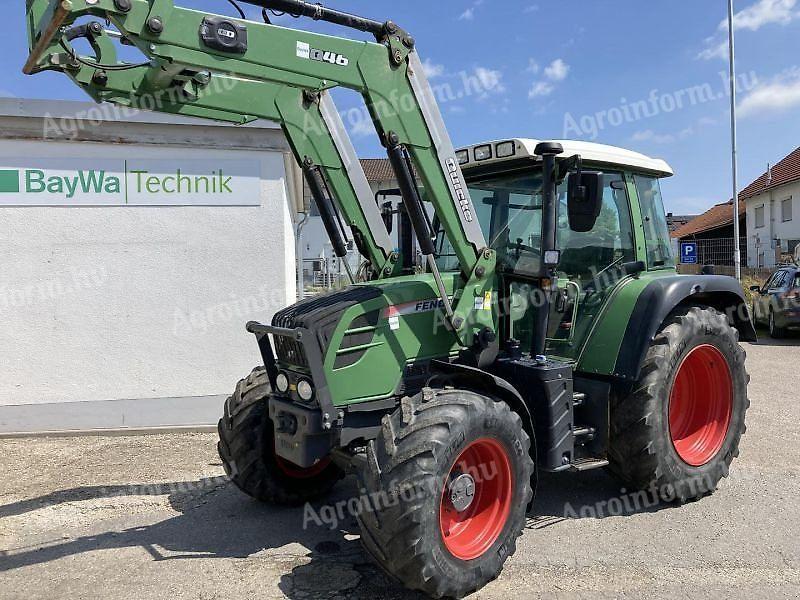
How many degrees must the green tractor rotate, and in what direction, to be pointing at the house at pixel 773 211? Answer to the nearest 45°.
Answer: approximately 180°

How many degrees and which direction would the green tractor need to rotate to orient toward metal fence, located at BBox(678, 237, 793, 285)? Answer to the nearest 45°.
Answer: approximately 180°

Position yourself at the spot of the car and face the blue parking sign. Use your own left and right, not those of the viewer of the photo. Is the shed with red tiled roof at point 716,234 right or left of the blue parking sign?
right

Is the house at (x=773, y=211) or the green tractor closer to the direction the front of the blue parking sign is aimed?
the green tractor

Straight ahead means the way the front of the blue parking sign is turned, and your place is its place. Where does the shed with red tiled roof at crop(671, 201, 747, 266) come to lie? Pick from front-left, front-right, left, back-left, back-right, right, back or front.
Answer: back

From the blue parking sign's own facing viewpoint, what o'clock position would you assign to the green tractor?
The green tractor is roughly at 12 o'clock from the blue parking sign.

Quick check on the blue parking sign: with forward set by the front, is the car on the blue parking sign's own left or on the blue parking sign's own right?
on the blue parking sign's own left

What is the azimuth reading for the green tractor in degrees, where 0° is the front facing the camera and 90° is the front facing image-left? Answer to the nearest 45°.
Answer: approximately 45°

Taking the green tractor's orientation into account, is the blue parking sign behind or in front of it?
behind
